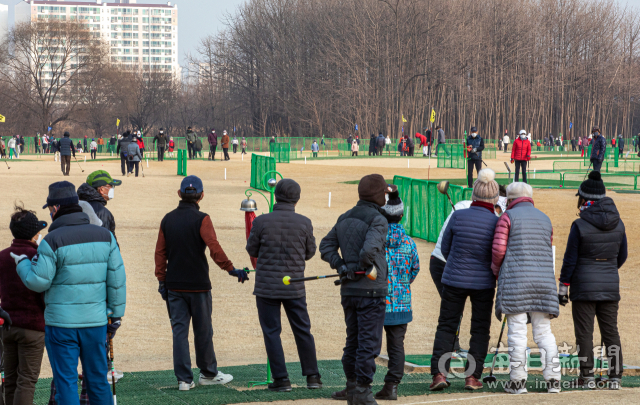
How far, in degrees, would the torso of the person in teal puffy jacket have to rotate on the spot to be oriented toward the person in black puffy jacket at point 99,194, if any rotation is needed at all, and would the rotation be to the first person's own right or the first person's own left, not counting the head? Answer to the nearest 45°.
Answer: approximately 45° to the first person's own right

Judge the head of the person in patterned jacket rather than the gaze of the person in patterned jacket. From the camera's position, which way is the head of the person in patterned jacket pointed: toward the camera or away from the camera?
away from the camera

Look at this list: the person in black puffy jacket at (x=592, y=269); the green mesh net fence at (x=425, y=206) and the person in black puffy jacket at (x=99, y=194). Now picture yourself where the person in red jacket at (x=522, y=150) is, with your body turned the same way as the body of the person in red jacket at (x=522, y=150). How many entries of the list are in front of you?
3

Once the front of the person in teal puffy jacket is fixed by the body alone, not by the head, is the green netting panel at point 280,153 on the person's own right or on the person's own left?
on the person's own right

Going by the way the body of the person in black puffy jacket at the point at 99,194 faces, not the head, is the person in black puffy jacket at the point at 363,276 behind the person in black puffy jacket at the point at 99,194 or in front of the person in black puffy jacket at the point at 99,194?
in front

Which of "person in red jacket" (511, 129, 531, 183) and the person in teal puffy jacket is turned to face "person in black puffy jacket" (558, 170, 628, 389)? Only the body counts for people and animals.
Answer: the person in red jacket

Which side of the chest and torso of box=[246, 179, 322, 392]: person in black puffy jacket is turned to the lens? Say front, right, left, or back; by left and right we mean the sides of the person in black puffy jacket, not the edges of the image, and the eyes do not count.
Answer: back

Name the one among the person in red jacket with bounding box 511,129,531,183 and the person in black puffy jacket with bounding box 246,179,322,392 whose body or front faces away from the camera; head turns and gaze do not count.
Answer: the person in black puffy jacket

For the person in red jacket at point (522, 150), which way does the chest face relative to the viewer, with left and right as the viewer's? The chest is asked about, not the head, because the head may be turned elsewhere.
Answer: facing the viewer

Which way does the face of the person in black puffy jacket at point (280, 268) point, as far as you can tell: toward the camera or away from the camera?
away from the camera

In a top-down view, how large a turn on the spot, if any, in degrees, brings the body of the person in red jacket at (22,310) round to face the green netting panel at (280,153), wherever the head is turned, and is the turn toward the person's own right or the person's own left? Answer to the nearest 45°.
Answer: approximately 45° to the person's own left

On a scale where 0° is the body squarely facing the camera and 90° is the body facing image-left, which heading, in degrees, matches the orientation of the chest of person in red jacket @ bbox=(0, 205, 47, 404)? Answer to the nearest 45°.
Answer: approximately 225°

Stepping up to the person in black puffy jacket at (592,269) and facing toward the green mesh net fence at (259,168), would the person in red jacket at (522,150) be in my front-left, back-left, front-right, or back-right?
front-right

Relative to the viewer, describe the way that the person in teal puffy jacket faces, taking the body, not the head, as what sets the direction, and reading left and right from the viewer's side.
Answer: facing away from the viewer and to the left of the viewer

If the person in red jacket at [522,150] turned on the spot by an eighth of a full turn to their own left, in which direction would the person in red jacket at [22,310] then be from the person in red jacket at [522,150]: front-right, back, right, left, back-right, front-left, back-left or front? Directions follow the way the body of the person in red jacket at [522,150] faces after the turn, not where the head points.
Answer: front-right

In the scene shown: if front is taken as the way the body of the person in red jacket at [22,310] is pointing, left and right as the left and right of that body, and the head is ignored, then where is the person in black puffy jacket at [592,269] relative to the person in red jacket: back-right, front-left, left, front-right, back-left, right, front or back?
front-right
